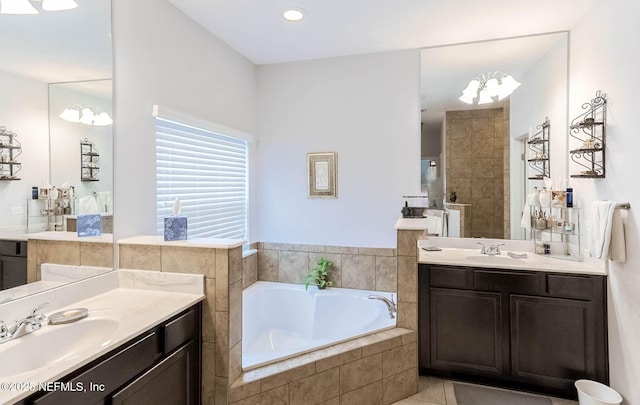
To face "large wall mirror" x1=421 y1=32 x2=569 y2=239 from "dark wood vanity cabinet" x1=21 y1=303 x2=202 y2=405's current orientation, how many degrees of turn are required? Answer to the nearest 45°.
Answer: approximately 45° to its left

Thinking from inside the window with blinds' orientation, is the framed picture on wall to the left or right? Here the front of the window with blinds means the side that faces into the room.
on its left

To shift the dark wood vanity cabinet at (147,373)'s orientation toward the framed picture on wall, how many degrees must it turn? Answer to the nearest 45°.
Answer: approximately 90° to its left

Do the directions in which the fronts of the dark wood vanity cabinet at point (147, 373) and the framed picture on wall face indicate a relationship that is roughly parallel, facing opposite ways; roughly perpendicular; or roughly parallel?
roughly perpendicular

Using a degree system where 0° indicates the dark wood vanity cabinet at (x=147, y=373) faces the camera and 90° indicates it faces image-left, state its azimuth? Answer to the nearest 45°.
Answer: approximately 315°

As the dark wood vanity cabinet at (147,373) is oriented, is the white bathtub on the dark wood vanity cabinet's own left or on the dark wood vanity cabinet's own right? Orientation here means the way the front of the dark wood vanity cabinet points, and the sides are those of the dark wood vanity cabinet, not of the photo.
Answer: on the dark wood vanity cabinet's own left

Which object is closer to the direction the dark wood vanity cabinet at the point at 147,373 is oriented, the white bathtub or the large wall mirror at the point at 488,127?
the large wall mirror
